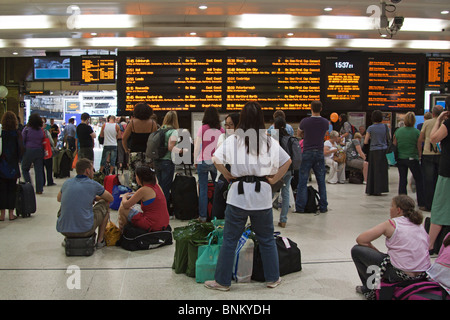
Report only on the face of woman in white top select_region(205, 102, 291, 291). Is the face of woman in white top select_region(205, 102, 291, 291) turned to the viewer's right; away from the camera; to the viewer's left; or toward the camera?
away from the camera

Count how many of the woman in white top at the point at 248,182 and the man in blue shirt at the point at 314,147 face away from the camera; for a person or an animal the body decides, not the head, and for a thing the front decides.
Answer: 2

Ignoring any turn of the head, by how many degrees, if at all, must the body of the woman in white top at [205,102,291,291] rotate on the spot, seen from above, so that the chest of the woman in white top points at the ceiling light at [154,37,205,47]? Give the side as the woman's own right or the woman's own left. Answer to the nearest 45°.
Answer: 0° — they already face it

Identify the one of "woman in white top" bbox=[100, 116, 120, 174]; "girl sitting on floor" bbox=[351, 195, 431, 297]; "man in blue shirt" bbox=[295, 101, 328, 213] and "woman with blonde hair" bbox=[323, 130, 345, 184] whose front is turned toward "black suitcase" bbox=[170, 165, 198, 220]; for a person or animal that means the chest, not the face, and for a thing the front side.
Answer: the girl sitting on floor

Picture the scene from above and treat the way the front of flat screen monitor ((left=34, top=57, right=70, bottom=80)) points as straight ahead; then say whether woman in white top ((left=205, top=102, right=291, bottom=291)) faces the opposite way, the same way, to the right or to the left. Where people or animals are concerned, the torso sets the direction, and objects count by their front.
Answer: the opposite way

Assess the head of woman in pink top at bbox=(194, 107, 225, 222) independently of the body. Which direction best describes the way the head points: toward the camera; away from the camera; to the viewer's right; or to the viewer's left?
away from the camera

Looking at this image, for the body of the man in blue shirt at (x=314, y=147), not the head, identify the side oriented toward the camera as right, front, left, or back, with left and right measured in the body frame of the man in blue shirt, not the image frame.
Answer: back

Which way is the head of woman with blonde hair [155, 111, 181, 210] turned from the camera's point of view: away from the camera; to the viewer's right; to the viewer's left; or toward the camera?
away from the camera
